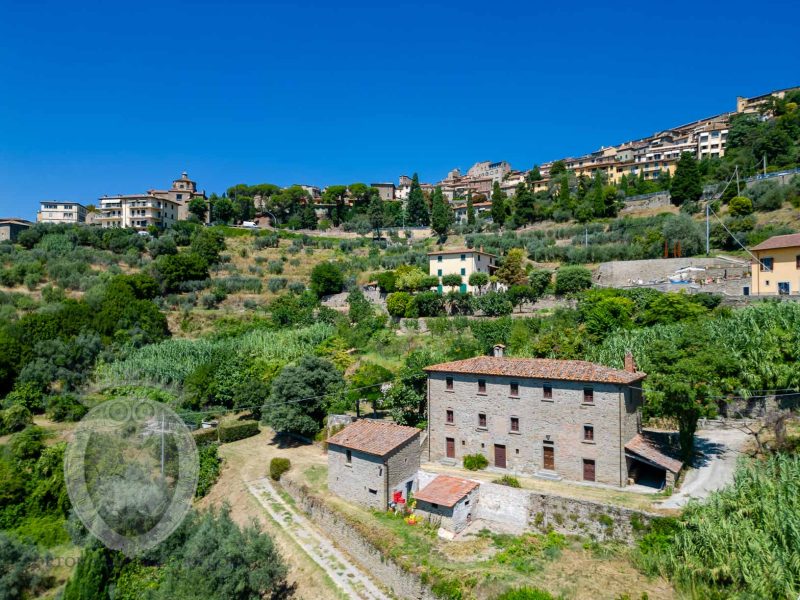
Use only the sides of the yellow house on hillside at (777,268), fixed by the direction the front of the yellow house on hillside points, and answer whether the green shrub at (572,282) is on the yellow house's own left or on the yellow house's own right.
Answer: on the yellow house's own right

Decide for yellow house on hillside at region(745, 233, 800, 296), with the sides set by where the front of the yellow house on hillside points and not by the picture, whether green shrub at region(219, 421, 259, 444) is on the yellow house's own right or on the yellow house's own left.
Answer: on the yellow house's own right

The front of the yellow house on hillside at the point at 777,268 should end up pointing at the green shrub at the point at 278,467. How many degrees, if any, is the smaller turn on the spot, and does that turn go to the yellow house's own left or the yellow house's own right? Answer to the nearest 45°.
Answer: approximately 45° to the yellow house's own right

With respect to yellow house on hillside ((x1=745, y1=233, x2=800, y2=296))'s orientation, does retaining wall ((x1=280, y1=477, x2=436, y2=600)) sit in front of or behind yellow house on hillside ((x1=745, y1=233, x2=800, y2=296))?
in front

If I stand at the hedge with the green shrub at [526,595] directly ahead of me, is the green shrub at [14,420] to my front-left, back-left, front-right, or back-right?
back-right

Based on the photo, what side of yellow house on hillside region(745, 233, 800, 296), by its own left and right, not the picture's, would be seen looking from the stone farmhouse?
front

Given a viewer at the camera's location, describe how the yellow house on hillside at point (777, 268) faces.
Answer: facing the viewer

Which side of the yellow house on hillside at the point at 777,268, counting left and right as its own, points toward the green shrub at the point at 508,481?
front

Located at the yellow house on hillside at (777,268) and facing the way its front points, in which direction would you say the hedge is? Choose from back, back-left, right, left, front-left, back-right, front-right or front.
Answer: front-right

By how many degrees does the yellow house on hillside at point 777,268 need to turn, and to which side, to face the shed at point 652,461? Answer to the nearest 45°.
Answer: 0° — it already faces it

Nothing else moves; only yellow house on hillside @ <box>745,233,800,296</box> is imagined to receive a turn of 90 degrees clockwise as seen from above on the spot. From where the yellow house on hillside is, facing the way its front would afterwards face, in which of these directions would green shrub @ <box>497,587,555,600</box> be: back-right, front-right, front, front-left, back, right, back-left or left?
left
